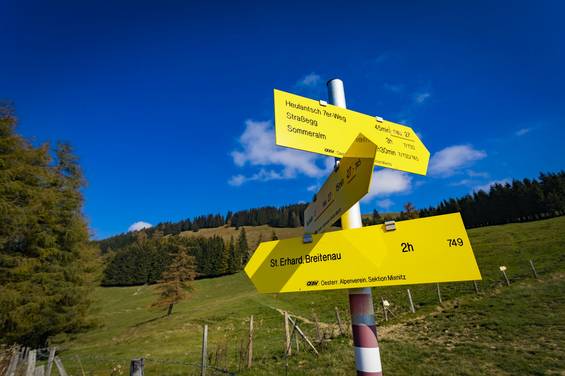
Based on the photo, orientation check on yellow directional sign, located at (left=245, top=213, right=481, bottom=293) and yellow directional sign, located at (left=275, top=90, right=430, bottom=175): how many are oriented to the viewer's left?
0

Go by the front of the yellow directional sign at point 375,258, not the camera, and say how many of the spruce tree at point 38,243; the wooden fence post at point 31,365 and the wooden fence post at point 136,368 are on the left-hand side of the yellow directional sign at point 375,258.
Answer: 0

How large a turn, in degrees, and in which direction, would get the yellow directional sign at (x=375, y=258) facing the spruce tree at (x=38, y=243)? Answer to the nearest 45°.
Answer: approximately 135° to its right

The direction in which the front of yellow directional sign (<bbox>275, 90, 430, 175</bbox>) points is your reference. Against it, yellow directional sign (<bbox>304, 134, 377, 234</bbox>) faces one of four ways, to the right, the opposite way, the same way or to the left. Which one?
to the right

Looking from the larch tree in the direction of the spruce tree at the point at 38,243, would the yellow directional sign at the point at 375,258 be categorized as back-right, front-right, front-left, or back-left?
front-left

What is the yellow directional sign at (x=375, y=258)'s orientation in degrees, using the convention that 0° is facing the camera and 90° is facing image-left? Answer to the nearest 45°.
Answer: approximately 0°

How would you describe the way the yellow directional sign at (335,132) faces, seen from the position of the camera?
facing the viewer and to the right of the viewer
